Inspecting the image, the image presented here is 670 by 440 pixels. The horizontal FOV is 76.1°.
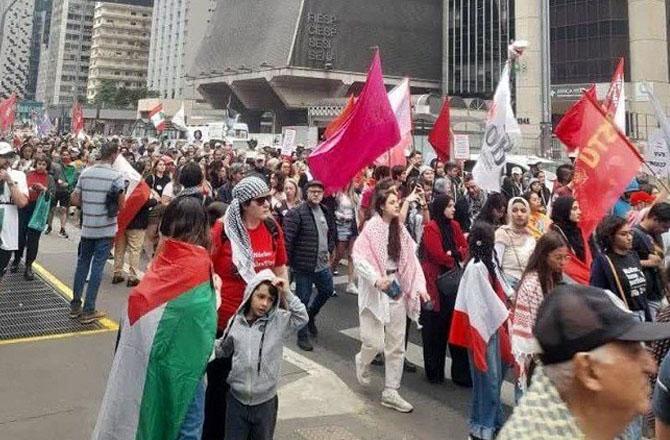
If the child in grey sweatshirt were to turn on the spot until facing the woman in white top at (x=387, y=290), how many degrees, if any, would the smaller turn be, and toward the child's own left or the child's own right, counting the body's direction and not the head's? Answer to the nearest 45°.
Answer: approximately 135° to the child's own left

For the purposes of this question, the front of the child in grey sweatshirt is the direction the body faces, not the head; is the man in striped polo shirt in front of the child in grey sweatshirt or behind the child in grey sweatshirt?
behind

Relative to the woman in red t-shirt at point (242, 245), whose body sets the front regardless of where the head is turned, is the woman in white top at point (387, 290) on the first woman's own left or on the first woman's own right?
on the first woman's own left

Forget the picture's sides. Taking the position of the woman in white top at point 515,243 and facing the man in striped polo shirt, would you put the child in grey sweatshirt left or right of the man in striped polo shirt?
left

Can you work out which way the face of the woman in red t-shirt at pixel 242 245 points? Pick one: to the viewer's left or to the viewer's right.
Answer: to the viewer's right

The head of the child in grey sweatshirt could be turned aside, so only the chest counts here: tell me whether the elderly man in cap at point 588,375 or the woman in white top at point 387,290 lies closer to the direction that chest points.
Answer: the elderly man in cap
